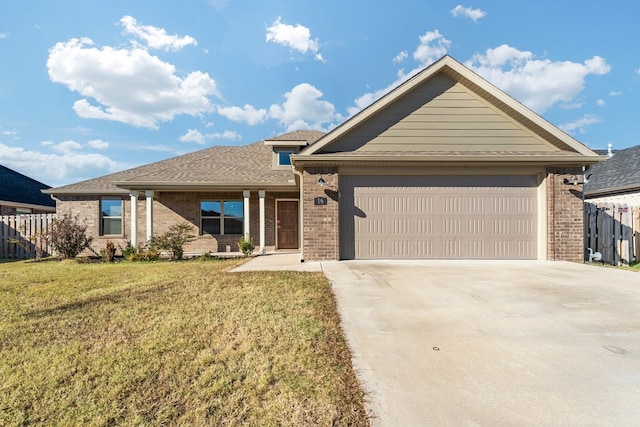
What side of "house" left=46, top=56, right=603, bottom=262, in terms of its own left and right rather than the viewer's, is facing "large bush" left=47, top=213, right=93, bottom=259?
right

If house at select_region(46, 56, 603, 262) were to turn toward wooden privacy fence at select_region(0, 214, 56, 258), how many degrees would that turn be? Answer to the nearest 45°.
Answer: approximately 90° to its right

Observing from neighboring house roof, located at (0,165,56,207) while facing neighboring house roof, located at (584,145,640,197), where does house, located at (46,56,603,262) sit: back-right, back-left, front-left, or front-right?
front-right

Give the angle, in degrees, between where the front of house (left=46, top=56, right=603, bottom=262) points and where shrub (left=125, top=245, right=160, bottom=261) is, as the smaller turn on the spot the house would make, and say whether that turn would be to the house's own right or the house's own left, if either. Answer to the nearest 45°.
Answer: approximately 90° to the house's own right

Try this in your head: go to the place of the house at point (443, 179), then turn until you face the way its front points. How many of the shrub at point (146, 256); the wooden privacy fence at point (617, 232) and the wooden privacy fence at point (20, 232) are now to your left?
1

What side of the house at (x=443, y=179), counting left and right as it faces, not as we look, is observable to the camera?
front

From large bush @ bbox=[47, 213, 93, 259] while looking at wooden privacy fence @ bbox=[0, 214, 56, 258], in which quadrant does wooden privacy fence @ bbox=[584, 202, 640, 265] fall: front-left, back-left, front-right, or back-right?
back-right

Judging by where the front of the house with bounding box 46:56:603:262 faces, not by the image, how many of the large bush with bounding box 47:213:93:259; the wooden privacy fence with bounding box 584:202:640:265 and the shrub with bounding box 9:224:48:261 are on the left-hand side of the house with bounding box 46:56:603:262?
1

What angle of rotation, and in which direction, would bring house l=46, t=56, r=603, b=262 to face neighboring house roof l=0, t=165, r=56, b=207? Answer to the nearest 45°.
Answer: approximately 135° to its right

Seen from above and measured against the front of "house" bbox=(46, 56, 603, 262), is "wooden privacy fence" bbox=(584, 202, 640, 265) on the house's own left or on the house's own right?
on the house's own left
